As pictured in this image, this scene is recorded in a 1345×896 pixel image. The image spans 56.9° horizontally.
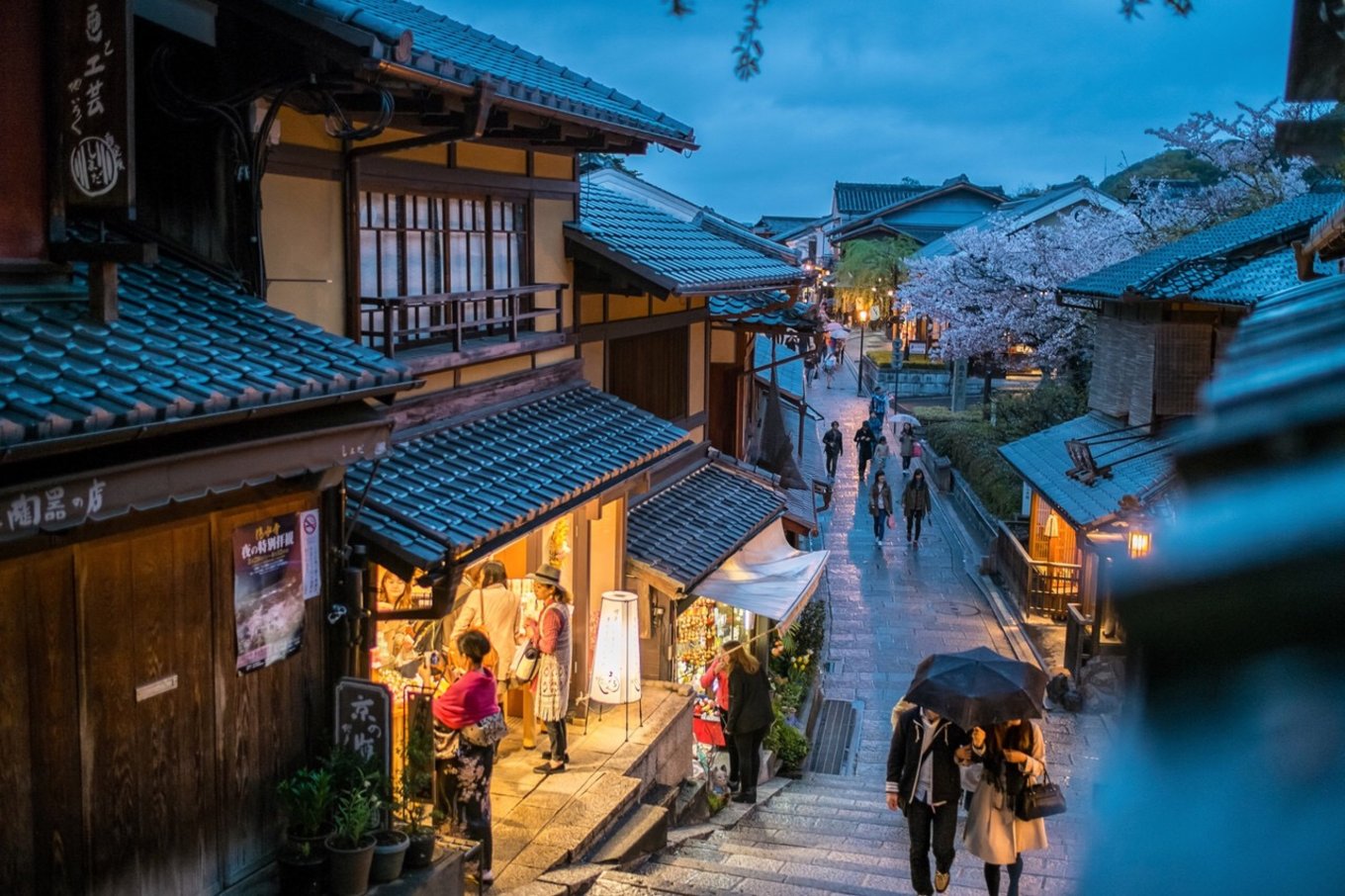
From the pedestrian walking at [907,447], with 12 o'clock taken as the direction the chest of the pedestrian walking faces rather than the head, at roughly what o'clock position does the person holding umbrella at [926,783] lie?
The person holding umbrella is roughly at 12 o'clock from the pedestrian walking.

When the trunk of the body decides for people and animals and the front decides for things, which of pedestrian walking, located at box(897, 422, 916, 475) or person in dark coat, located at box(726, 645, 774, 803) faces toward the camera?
the pedestrian walking

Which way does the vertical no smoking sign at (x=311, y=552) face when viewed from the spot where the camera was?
facing the viewer and to the right of the viewer

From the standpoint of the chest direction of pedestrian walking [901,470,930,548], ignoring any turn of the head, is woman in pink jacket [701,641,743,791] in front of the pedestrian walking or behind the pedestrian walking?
in front

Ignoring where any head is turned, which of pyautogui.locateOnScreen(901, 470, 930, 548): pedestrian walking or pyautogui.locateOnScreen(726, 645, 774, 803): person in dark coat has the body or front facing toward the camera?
the pedestrian walking

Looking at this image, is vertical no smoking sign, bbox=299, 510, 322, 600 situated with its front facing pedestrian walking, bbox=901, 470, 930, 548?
no

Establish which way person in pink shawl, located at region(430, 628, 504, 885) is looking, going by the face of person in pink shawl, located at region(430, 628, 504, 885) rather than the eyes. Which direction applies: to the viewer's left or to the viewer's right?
to the viewer's left

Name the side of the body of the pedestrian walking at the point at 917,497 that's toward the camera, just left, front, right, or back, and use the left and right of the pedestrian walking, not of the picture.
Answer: front

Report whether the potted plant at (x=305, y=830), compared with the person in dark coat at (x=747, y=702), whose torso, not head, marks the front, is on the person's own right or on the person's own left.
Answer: on the person's own left

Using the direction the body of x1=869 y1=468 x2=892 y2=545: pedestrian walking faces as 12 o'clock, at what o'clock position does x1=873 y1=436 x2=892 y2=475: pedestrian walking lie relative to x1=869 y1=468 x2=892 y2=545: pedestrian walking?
x1=873 y1=436 x2=892 y2=475: pedestrian walking is roughly at 6 o'clock from x1=869 y1=468 x2=892 y2=545: pedestrian walking.

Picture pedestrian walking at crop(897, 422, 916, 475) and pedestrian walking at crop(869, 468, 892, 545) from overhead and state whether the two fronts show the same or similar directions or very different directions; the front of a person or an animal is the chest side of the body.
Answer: same or similar directions

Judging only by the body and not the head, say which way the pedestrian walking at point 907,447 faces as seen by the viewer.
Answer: toward the camera

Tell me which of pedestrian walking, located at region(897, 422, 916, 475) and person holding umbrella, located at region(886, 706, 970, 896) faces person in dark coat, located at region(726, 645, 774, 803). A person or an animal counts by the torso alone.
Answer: the pedestrian walking

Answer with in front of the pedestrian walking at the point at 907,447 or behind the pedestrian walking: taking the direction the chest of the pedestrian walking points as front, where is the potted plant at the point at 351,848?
in front

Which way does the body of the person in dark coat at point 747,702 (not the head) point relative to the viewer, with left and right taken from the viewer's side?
facing away from the viewer and to the left of the viewer
